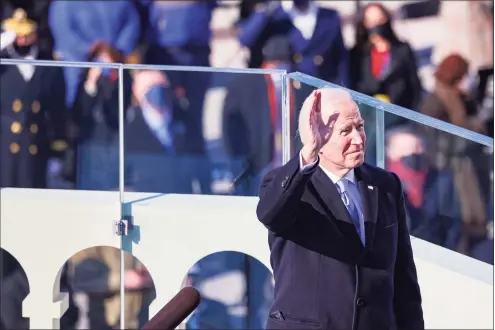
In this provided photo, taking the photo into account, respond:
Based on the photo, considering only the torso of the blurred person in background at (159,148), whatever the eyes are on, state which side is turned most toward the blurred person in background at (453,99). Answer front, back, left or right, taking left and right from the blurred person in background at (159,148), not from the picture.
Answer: left

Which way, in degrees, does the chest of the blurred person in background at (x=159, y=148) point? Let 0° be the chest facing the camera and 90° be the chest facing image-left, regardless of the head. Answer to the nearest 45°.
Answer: approximately 315°

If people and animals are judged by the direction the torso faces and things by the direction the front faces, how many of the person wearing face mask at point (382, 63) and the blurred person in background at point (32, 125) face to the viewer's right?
0

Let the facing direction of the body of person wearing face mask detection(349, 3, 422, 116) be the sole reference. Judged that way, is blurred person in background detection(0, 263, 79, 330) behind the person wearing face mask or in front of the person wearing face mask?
in front

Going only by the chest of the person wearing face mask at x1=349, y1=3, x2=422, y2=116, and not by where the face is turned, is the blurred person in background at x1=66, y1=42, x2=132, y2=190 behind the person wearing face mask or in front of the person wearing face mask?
in front

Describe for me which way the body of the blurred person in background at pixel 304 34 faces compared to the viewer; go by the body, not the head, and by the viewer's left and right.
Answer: facing the viewer

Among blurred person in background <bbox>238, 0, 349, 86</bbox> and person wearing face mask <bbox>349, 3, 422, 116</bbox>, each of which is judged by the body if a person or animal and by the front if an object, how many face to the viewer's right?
0
